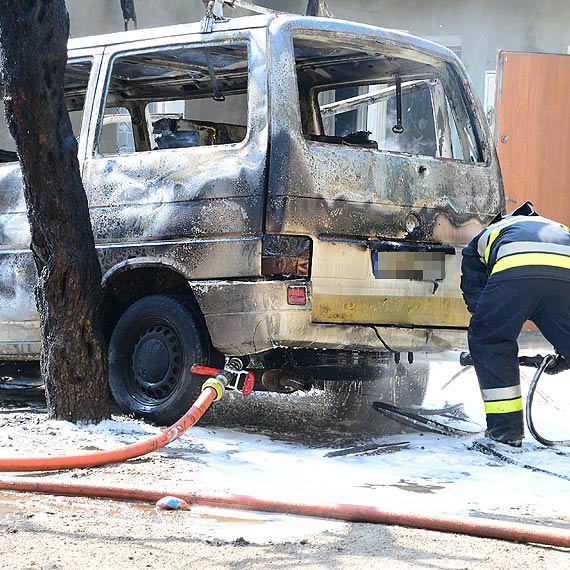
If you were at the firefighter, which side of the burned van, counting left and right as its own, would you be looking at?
back

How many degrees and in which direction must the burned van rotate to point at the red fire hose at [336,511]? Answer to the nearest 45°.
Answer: approximately 135° to its left

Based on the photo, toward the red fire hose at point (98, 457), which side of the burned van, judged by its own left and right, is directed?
left

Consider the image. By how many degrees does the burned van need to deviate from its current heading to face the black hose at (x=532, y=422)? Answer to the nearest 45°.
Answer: approximately 135° to its right

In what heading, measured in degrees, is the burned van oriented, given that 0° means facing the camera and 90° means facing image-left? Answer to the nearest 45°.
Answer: approximately 135°
